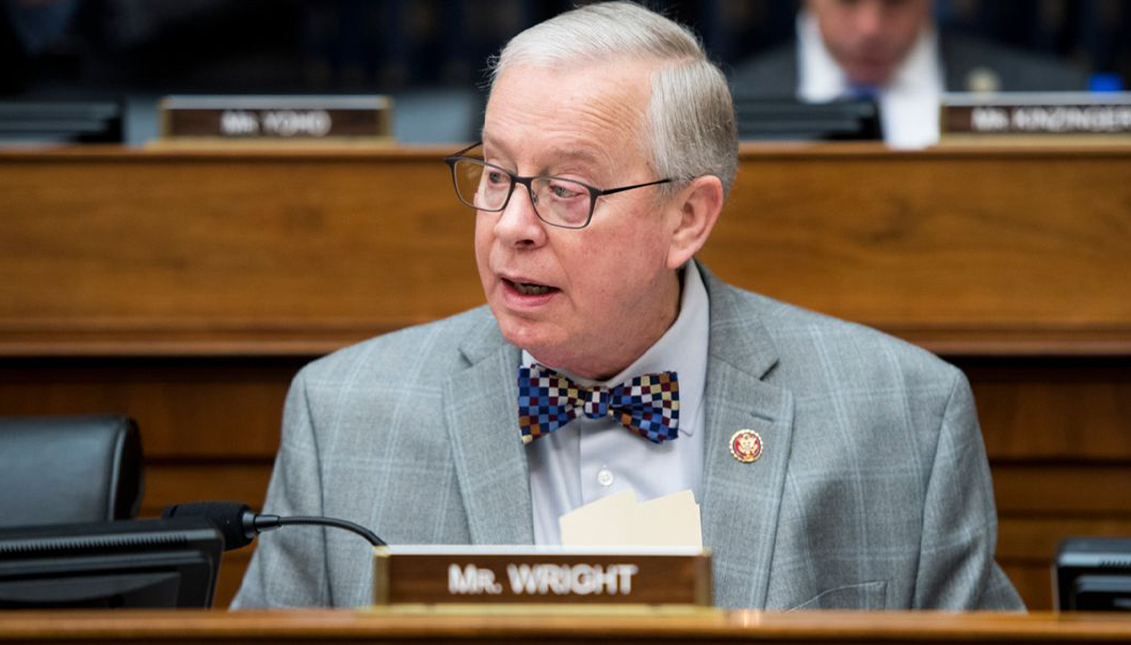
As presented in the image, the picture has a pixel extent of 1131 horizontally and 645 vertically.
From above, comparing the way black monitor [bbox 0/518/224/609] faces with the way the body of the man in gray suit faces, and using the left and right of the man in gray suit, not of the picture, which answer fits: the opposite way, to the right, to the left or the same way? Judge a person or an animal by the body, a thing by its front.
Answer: the opposite way

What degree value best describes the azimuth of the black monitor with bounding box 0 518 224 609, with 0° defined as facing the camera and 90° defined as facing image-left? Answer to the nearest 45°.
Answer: approximately 180°

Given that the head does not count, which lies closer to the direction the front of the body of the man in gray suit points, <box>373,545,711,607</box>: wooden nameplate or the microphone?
the wooden nameplate

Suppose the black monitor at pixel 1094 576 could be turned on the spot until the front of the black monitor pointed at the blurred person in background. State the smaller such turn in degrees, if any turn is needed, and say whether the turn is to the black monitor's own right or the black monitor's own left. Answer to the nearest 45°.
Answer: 0° — it already faces them

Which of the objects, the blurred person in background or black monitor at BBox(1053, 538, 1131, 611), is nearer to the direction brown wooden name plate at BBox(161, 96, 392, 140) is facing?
the black monitor

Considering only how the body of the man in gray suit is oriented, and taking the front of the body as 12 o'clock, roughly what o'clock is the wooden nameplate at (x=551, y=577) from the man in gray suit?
The wooden nameplate is roughly at 12 o'clock from the man in gray suit.

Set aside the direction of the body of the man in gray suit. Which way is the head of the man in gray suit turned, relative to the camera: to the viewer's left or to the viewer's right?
to the viewer's left

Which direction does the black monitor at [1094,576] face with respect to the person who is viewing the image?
facing away from the viewer

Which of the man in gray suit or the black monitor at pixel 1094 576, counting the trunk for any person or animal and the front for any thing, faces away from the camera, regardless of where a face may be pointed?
the black monitor

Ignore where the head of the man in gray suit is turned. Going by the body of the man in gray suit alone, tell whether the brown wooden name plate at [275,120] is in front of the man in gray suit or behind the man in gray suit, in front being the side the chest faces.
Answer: behind

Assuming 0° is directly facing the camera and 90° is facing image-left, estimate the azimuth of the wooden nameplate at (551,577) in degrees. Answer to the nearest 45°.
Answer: approximately 0°

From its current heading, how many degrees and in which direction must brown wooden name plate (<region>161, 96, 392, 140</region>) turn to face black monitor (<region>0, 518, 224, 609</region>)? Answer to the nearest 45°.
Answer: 0° — it already faces it

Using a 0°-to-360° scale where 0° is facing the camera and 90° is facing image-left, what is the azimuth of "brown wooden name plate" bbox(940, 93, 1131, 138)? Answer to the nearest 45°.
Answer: approximately 0°
